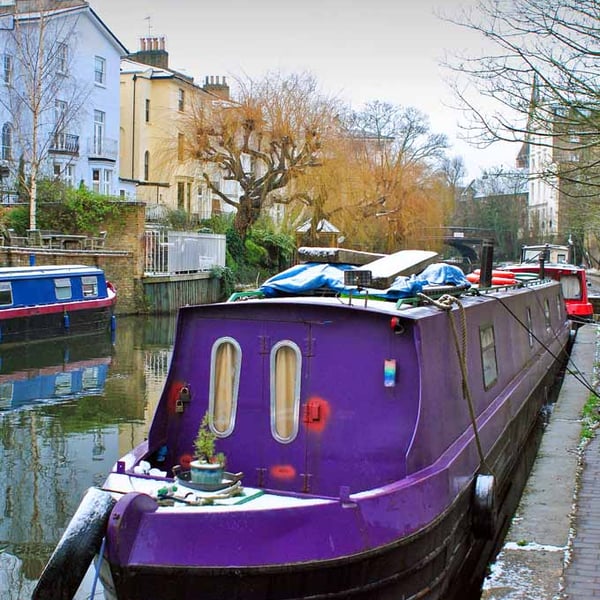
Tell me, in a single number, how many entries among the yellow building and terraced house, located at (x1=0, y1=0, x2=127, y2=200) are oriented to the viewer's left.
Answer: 0

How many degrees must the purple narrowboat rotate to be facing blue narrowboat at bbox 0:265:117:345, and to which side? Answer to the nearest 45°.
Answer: approximately 135° to its right

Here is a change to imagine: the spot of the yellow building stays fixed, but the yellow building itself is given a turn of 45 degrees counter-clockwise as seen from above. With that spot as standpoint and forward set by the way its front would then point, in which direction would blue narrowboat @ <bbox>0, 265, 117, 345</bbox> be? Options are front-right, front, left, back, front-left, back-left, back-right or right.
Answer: right

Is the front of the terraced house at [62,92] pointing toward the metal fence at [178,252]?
yes

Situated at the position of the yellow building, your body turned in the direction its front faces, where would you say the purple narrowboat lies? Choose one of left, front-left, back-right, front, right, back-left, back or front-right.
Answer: front-right

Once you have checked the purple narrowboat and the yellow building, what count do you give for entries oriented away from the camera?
0

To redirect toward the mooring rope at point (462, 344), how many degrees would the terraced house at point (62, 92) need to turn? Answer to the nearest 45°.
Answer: approximately 45° to its right

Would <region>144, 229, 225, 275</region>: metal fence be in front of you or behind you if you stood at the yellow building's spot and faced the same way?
in front
